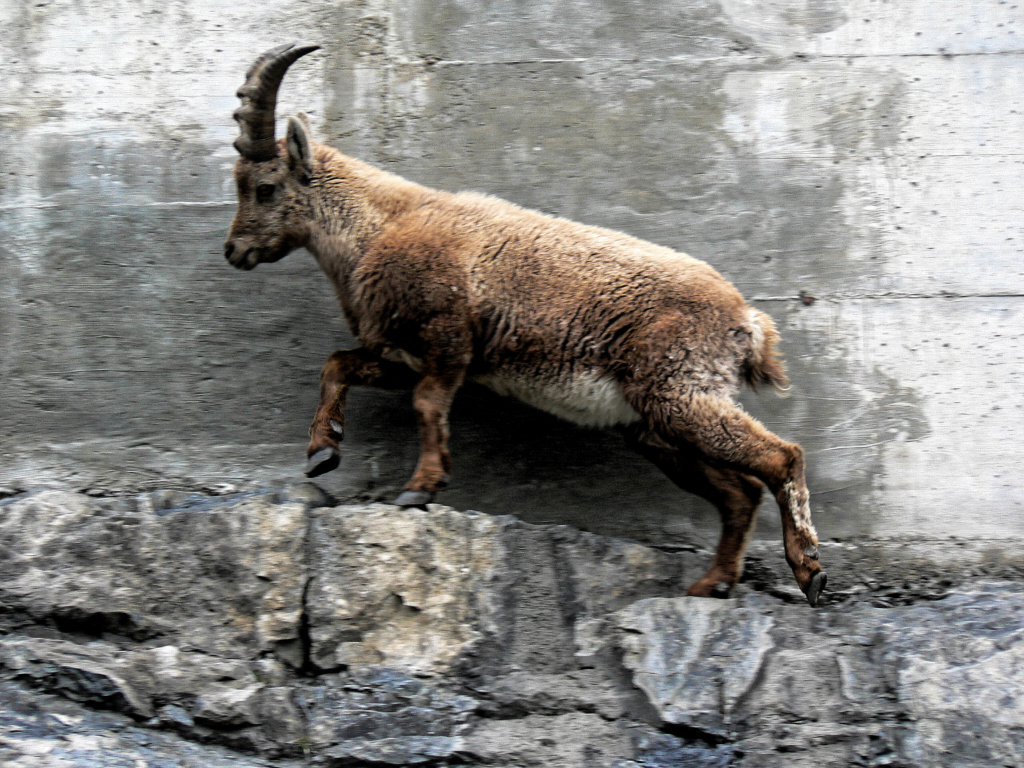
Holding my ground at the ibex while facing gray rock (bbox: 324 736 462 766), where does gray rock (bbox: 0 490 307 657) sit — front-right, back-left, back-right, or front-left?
front-right

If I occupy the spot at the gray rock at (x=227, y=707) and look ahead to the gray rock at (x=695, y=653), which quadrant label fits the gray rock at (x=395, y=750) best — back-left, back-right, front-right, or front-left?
front-right

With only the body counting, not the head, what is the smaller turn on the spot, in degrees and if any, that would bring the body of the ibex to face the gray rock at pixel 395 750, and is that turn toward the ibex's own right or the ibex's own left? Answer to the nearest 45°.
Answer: approximately 45° to the ibex's own left

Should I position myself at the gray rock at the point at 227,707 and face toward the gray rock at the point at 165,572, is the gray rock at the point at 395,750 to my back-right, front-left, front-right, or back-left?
back-right

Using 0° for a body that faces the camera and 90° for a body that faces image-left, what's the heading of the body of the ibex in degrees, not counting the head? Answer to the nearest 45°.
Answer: approximately 90°

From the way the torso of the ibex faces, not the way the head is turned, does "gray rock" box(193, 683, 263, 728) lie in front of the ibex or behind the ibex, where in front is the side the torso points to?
in front

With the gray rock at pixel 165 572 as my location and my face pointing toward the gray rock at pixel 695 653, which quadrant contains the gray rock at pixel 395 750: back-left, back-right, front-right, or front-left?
front-right

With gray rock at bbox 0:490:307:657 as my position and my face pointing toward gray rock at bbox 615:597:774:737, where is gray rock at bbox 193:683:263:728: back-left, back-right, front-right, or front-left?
front-right

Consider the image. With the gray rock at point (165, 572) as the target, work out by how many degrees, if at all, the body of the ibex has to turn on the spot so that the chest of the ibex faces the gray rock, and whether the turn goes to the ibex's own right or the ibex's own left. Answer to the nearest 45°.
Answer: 0° — it already faces it
